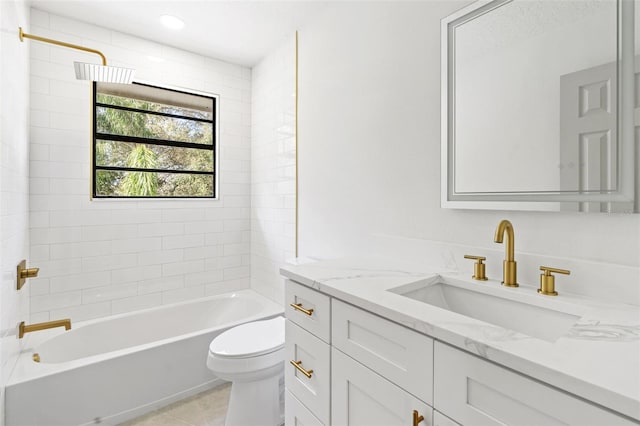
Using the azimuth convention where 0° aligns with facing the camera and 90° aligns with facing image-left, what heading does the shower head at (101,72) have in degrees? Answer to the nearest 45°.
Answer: approximately 270°

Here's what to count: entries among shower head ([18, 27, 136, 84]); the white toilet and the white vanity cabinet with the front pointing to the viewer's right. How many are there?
1

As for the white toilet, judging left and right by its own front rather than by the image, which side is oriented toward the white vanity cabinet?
left

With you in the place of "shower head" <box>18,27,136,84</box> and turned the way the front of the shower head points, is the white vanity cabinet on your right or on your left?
on your right

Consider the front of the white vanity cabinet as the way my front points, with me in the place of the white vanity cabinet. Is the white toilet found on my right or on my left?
on my right

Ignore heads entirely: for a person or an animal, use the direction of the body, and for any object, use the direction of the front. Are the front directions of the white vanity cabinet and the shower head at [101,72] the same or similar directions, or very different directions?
very different directions

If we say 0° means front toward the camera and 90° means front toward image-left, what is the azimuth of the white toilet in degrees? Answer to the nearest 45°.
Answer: approximately 45°

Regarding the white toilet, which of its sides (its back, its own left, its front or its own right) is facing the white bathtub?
right
